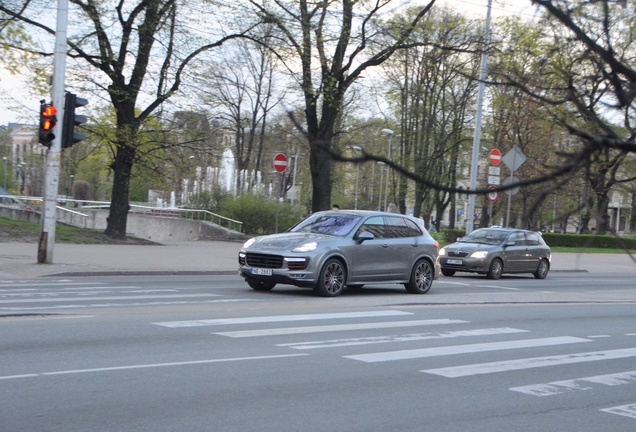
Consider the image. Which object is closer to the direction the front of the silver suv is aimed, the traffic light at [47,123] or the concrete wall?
the traffic light

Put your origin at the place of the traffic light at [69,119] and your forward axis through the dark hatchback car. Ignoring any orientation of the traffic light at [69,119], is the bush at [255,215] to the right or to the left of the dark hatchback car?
left

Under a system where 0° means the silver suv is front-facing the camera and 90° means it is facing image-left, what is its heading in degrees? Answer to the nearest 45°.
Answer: approximately 45°

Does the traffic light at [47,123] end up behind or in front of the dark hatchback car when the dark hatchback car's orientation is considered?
in front

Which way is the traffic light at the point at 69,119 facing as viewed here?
to the viewer's right

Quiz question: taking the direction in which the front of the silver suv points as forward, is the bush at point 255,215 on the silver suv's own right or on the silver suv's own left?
on the silver suv's own right

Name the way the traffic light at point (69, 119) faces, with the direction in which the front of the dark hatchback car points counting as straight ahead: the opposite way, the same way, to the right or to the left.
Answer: the opposite way

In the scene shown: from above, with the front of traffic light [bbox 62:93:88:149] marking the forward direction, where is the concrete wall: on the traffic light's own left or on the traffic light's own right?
on the traffic light's own left

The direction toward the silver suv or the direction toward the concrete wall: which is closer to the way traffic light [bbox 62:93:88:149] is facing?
the silver suv
